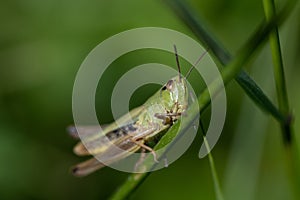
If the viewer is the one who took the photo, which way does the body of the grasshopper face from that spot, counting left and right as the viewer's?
facing to the right of the viewer
